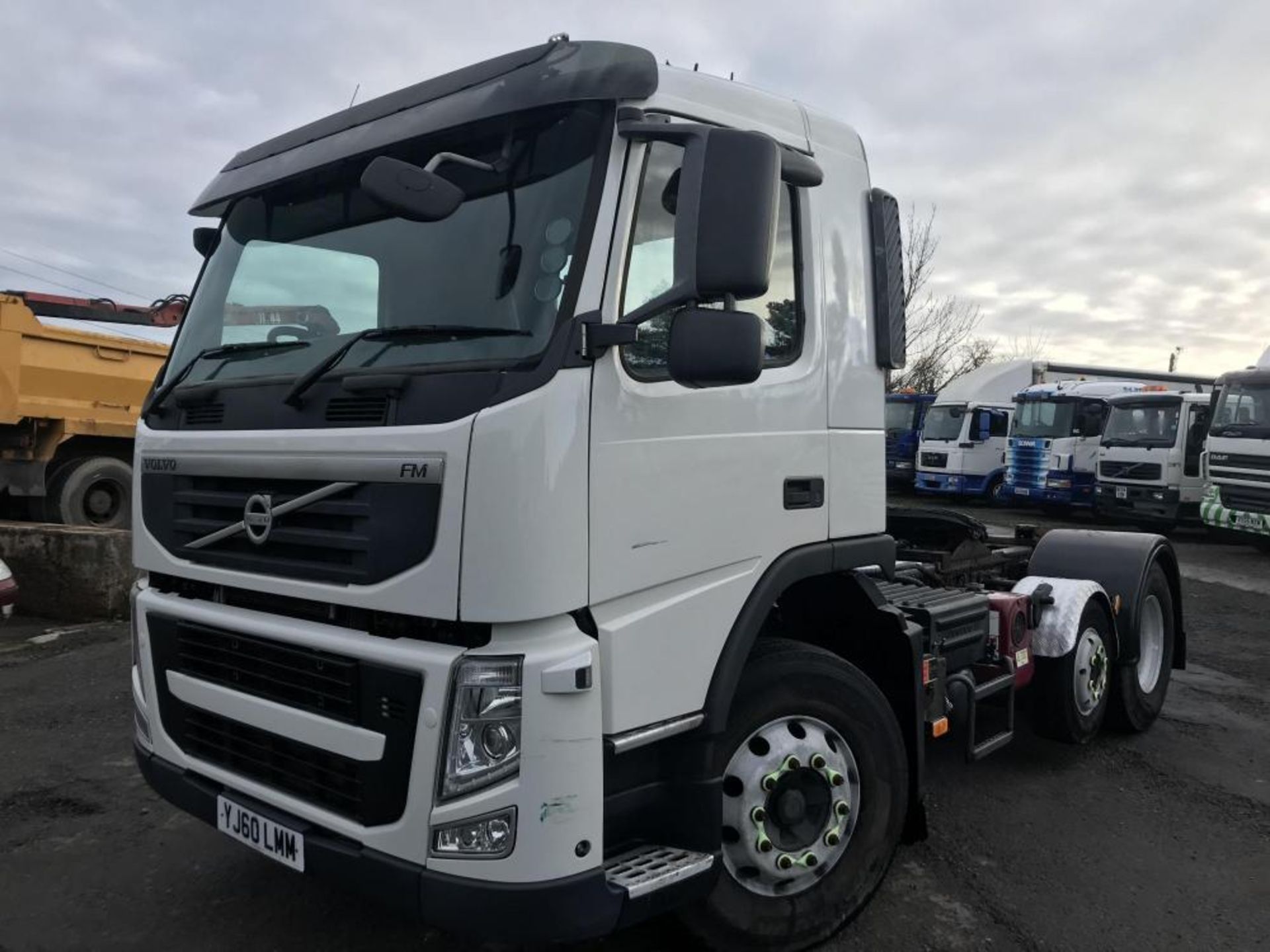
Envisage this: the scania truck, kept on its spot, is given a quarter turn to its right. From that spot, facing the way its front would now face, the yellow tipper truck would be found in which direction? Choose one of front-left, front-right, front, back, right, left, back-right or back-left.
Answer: left

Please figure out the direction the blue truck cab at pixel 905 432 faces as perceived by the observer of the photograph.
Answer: facing the viewer and to the left of the viewer

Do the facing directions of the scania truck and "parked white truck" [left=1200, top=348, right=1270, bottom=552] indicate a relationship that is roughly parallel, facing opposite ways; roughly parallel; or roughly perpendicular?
roughly parallel

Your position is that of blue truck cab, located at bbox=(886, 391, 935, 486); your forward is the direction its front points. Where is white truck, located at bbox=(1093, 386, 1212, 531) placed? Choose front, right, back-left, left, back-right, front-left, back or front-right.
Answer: left

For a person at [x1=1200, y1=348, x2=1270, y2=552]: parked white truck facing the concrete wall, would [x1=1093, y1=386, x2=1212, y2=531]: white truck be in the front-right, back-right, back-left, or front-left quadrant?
back-right

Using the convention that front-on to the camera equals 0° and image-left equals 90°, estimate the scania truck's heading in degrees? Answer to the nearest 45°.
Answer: approximately 45°

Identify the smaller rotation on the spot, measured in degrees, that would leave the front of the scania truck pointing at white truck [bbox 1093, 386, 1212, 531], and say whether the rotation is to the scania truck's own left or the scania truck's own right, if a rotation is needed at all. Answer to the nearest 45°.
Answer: approximately 90° to the scania truck's own left

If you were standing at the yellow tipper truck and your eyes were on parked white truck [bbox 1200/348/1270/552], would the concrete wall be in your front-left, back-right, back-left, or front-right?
front-right

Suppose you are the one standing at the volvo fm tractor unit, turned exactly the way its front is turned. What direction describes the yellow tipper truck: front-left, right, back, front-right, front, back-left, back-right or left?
right

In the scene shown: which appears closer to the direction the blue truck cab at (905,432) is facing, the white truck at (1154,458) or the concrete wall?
the concrete wall

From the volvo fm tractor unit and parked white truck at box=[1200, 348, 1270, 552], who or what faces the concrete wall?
the parked white truck

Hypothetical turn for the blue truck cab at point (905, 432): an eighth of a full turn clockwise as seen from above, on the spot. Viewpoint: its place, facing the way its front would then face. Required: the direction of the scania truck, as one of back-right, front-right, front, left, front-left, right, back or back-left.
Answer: back-left

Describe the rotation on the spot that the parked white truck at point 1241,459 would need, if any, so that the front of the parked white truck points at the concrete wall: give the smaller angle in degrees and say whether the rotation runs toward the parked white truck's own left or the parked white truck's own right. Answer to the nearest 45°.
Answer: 0° — it already faces it

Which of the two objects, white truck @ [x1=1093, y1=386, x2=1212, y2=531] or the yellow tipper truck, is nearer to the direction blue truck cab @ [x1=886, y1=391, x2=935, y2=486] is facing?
the yellow tipper truck

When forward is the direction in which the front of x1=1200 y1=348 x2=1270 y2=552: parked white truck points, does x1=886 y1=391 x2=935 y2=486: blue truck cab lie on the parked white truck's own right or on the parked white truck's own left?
on the parked white truck's own right

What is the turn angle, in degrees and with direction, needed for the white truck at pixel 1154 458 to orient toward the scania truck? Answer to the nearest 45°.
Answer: approximately 90° to its right

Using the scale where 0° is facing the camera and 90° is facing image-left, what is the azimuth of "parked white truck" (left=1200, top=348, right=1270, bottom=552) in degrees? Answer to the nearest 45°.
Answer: approximately 45°

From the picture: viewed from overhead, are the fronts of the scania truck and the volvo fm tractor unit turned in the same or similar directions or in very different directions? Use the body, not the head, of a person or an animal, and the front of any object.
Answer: same or similar directions

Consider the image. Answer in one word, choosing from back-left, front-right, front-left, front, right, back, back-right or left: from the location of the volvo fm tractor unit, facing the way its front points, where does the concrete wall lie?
right

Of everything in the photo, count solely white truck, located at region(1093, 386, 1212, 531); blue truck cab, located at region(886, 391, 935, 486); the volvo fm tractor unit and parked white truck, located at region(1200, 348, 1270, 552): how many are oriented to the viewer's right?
0
